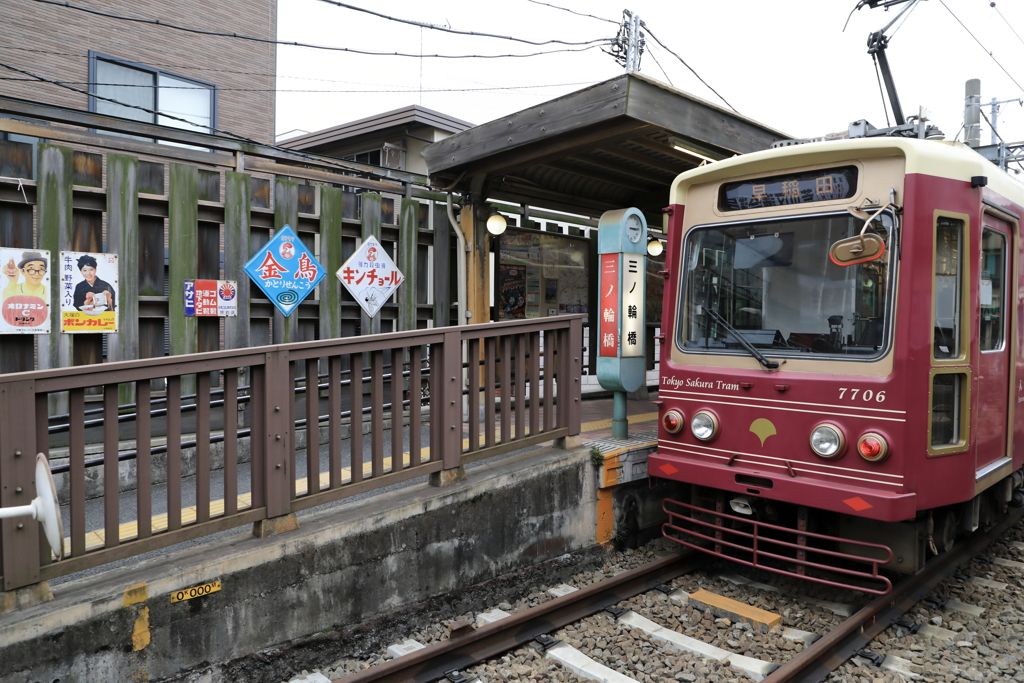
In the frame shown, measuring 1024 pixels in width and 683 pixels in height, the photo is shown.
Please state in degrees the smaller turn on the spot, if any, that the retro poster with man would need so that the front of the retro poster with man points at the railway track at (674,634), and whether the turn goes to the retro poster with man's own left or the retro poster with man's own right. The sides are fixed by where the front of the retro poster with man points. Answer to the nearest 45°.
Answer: approximately 45° to the retro poster with man's own left

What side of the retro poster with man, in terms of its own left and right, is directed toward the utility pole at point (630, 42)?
left

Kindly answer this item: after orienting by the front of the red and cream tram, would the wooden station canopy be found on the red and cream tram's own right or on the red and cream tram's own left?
on the red and cream tram's own right

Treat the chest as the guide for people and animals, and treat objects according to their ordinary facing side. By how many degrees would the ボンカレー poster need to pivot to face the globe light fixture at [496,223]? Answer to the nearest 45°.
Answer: approximately 90° to its left

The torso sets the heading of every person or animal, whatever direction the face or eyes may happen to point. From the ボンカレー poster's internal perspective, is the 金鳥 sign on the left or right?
on its left

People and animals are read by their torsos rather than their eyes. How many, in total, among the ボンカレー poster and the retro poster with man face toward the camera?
2

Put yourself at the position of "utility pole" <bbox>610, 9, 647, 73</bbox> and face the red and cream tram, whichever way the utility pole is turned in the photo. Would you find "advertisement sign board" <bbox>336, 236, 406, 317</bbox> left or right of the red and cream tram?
right

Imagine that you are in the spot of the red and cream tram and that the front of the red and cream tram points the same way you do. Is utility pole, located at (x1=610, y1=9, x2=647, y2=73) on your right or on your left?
on your right
